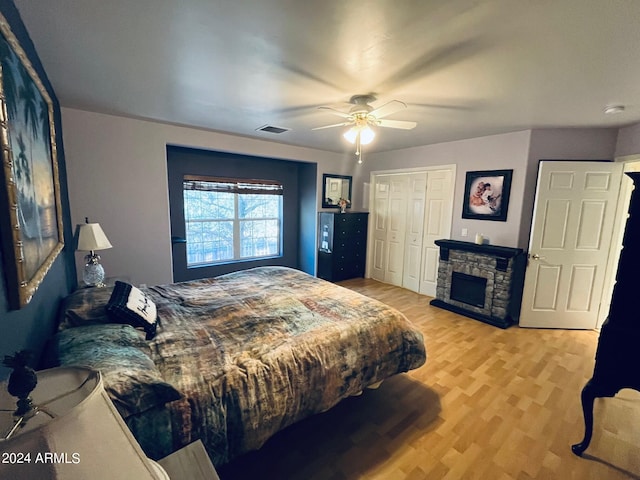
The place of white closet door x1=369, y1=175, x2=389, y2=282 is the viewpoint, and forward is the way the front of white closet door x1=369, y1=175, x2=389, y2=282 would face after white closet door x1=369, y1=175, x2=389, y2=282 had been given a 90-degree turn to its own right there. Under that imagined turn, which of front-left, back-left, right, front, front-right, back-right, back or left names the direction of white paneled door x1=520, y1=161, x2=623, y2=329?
back

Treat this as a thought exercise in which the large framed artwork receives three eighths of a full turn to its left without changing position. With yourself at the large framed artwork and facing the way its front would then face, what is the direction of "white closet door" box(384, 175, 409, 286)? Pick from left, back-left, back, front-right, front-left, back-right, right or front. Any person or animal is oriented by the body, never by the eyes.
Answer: back-right

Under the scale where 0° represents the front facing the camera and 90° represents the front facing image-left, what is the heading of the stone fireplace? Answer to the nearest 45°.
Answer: approximately 45°

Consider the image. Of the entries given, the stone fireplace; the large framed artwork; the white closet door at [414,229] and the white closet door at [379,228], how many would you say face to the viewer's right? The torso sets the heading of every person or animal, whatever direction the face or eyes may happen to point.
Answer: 1

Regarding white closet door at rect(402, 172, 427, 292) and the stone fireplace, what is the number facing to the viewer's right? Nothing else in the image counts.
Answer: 0

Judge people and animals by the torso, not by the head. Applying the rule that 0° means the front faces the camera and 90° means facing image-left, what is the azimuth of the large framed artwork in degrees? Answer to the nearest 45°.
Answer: approximately 270°

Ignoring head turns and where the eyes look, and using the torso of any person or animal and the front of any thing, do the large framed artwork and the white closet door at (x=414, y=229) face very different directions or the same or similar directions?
very different directions

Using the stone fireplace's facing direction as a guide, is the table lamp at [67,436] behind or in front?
in front

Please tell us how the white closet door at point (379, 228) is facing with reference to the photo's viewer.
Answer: facing the viewer and to the left of the viewer

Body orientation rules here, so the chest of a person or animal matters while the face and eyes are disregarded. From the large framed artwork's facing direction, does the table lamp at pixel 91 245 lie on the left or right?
on its left

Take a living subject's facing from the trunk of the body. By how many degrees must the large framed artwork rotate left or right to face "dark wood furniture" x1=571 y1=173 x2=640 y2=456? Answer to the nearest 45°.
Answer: approximately 45° to its right

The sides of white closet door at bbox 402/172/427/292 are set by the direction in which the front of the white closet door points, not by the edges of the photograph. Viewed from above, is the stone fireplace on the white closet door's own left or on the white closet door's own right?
on the white closet door's own left

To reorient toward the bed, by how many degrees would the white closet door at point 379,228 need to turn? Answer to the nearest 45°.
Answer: approximately 45° to its left

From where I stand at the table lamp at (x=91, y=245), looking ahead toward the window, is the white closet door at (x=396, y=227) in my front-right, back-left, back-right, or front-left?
front-right
